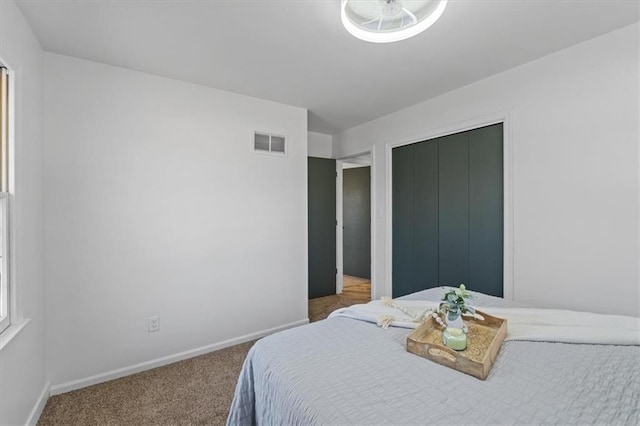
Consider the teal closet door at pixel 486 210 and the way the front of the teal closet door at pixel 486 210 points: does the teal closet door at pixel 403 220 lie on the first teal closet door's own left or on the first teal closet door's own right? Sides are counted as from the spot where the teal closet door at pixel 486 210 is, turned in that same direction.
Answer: on the first teal closet door's own right

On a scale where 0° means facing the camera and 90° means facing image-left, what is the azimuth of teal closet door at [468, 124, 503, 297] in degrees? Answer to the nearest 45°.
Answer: approximately 45°

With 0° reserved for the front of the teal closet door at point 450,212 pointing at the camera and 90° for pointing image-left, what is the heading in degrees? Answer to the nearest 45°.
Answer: approximately 45°

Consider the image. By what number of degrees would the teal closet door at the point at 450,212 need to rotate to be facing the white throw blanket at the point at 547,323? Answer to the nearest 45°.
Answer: approximately 45° to its left

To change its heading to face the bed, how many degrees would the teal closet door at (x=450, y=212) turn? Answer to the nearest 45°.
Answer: approximately 45° to its left
